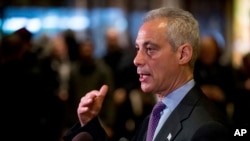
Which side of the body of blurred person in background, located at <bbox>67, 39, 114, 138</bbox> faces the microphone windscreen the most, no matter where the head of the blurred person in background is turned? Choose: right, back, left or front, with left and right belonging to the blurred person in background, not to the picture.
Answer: front

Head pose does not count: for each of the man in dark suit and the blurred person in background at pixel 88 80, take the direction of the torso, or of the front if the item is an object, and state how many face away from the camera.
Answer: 0

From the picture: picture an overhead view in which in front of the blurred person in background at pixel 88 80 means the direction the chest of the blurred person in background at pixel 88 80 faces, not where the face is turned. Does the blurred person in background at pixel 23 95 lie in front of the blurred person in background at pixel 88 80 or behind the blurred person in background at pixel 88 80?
in front

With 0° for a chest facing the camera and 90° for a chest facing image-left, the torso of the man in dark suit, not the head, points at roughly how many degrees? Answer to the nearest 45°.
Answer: approximately 45°

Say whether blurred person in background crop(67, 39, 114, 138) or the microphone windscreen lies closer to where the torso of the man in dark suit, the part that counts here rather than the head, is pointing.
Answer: the microphone windscreen

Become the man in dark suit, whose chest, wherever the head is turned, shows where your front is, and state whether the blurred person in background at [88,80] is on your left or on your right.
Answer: on your right

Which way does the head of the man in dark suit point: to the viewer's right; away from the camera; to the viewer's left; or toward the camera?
to the viewer's left

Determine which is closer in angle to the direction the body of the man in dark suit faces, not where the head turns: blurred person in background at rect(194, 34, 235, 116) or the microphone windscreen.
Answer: the microphone windscreen
